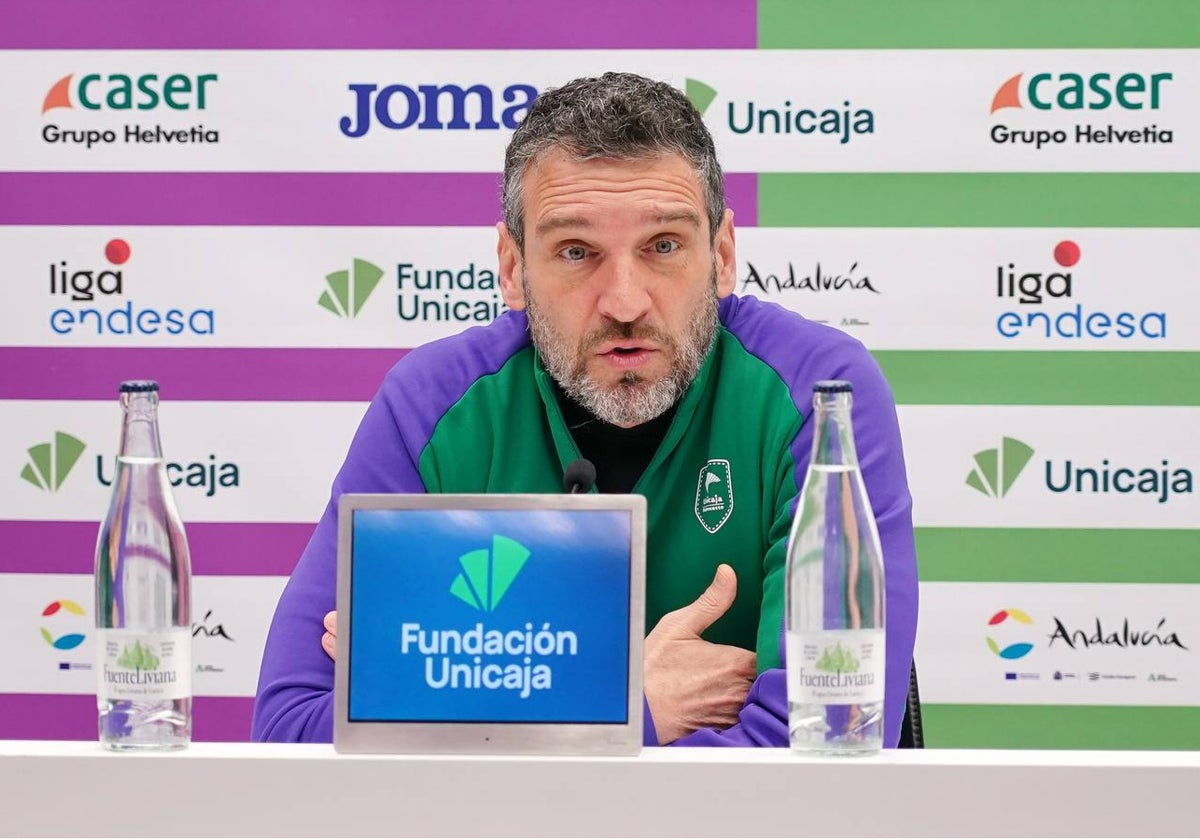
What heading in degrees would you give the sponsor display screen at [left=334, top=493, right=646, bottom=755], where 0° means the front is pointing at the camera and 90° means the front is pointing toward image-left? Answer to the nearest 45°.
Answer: approximately 0°

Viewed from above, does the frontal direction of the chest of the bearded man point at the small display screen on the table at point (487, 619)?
yes

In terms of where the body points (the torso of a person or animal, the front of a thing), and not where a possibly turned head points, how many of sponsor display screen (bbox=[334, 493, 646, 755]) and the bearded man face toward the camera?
2
